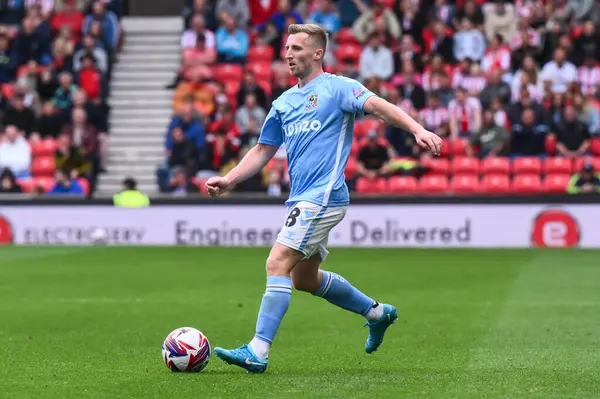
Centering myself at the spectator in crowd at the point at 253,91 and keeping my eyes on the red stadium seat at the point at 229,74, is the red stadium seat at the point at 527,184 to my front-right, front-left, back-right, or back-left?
back-right

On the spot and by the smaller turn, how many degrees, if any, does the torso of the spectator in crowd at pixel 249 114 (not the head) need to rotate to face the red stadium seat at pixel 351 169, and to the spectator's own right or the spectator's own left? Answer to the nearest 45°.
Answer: approximately 45° to the spectator's own left

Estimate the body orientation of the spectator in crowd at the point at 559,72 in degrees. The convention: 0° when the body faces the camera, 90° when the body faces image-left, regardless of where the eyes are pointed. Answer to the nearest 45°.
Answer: approximately 0°

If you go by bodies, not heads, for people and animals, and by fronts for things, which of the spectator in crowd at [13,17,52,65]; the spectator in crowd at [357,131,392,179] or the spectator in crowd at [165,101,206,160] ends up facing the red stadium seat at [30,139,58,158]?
the spectator in crowd at [13,17,52,65]

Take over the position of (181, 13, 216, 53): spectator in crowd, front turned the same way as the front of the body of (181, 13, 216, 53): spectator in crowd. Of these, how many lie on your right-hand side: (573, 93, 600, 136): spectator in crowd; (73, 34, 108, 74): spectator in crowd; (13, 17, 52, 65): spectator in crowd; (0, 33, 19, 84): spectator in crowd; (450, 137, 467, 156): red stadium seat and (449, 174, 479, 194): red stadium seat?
3

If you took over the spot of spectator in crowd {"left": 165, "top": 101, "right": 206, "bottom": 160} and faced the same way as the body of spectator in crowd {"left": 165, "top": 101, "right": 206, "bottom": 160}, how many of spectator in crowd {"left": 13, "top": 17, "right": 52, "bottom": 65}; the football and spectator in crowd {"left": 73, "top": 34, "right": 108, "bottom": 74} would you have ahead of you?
1

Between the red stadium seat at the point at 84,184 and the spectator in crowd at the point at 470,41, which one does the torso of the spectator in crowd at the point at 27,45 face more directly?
the red stadium seat

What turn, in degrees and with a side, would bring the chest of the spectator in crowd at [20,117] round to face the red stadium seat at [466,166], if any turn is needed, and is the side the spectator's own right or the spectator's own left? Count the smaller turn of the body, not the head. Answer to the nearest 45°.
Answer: approximately 45° to the spectator's own left

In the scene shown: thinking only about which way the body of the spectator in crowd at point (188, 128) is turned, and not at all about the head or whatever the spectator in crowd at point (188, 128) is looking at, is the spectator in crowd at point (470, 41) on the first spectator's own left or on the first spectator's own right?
on the first spectator's own left
